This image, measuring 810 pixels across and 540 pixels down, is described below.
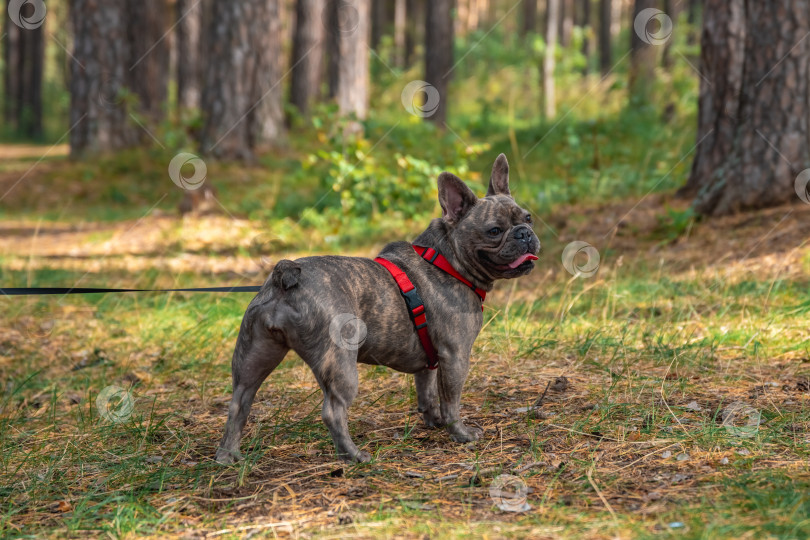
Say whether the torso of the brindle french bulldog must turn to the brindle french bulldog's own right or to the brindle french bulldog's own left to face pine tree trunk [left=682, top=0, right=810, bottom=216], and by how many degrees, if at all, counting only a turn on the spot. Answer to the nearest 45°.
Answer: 0° — it already faces it

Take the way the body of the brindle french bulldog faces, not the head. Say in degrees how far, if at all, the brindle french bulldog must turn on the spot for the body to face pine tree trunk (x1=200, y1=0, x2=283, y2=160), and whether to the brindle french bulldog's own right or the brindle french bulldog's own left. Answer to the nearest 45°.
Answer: approximately 45° to the brindle french bulldog's own left

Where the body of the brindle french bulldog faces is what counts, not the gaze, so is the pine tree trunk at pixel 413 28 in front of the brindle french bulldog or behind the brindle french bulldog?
in front

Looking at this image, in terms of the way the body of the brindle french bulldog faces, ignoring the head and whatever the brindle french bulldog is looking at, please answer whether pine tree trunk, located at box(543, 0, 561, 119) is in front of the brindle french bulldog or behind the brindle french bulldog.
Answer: in front

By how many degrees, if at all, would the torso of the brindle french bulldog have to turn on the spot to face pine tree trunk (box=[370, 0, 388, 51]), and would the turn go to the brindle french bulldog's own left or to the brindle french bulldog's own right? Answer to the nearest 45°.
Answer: approximately 45° to the brindle french bulldog's own left

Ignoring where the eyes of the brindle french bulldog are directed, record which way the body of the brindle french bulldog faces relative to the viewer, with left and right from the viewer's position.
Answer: facing away from the viewer and to the right of the viewer

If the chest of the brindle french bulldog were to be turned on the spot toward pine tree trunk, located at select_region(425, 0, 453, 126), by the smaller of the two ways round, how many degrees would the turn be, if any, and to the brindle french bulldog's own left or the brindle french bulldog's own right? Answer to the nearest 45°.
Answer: approximately 45° to the brindle french bulldog's own left

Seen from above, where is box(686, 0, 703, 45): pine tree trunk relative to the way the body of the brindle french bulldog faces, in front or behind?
in front

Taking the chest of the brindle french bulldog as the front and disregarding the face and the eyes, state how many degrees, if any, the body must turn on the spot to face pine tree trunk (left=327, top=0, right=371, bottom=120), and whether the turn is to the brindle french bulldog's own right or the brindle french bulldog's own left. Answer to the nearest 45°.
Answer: approximately 45° to the brindle french bulldog's own left

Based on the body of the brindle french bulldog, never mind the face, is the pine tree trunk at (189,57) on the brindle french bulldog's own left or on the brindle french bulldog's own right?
on the brindle french bulldog's own left
